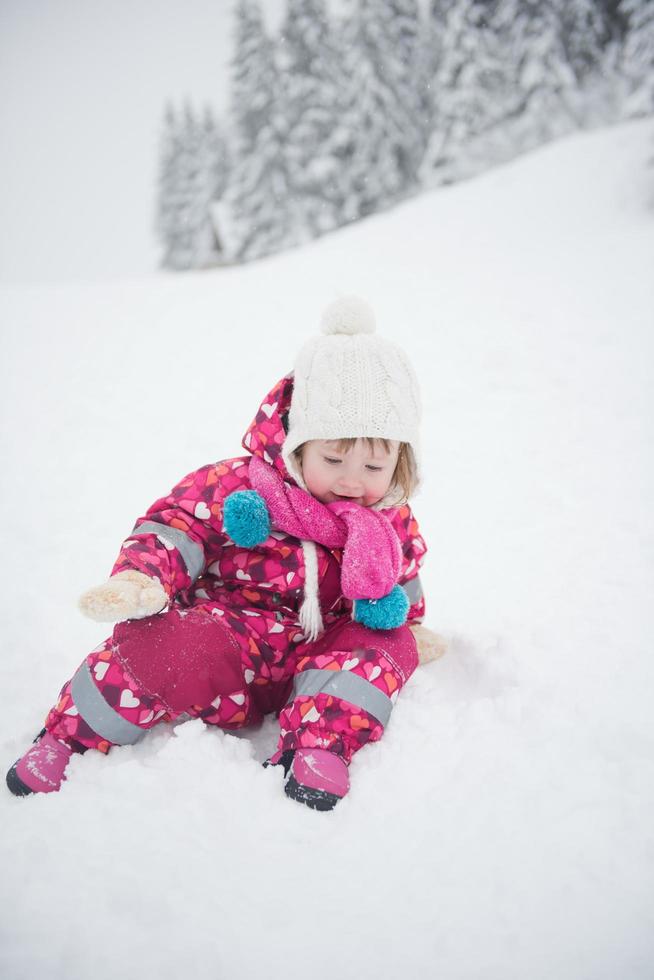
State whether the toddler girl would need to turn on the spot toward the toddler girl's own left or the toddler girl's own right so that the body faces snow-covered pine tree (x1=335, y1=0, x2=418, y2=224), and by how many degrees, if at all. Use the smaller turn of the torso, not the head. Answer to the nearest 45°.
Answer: approximately 180°

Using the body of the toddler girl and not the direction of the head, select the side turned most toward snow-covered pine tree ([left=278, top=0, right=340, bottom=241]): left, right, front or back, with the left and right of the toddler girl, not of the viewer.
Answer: back

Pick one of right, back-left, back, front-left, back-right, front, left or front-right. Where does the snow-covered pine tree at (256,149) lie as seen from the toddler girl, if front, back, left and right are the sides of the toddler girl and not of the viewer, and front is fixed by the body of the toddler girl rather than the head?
back

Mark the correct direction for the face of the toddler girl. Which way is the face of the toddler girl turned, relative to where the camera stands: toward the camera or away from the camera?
toward the camera

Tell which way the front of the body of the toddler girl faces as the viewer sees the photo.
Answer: toward the camera

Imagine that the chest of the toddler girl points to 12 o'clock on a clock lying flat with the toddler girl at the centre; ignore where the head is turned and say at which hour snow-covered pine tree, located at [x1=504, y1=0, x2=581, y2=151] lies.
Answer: The snow-covered pine tree is roughly at 7 o'clock from the toddler girl.

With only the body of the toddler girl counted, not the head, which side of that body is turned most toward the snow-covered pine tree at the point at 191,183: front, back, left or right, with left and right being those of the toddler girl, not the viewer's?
back

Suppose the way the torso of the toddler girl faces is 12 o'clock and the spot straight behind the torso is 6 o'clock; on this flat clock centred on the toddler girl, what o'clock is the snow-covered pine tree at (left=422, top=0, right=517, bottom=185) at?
The snow-covered pine tree is roughly at 7 o'clock from the toddler girl.

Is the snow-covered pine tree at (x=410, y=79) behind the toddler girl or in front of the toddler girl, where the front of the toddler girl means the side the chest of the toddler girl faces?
behind
